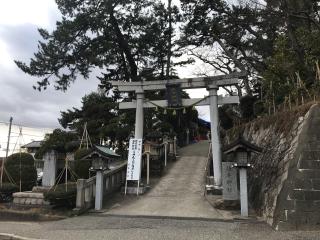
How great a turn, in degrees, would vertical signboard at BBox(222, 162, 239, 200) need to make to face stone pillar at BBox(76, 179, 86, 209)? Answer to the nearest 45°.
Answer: approximately 90° to its right

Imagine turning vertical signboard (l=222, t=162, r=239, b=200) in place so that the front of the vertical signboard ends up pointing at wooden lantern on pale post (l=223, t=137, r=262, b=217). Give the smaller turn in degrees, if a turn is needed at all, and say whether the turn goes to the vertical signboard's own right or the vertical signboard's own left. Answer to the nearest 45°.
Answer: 0° — it already faces it

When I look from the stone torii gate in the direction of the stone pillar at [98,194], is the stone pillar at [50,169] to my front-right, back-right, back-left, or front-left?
front-right

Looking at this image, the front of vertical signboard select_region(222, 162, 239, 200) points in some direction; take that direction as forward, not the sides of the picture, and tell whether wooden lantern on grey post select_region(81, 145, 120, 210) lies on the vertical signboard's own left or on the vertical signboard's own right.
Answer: on the vertical signboard's own right

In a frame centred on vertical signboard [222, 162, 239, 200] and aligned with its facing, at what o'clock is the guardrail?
The guardrail is roughly at 3 o'clock from the vertical signboard.

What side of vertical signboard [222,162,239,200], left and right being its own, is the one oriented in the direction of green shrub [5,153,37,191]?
right

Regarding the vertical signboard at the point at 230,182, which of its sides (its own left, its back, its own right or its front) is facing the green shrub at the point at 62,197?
right

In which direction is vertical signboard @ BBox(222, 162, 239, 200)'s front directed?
toward the camera
